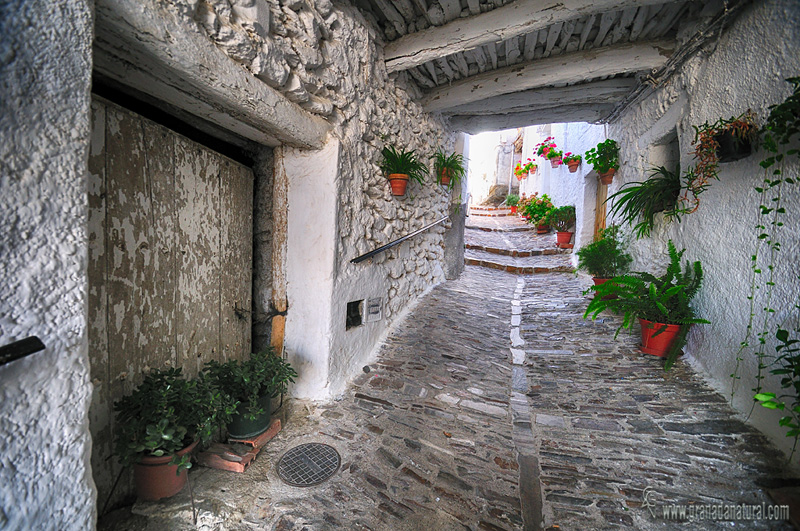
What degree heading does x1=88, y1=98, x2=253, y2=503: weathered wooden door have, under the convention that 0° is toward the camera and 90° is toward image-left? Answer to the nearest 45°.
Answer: approximately 315°

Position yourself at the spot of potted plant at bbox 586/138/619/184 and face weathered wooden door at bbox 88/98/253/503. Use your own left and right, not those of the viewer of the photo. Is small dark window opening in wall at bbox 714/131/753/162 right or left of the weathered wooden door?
left

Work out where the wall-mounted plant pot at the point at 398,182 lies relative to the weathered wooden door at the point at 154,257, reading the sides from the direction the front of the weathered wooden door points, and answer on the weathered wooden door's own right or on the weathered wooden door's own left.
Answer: on the weathered wooden door's own left

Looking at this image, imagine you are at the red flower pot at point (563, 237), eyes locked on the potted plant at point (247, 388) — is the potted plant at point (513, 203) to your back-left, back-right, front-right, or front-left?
back-right

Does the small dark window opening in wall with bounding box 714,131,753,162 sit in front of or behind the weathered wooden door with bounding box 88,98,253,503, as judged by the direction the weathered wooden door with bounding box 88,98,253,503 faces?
in front
